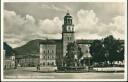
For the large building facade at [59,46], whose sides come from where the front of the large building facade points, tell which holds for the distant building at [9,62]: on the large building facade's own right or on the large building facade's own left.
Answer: on the large building facade's own right

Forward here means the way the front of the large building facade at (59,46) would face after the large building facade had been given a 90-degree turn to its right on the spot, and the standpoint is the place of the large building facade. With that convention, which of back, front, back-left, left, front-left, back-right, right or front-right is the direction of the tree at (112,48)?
back

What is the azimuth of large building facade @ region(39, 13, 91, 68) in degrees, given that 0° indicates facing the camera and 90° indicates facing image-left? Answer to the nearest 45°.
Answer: approximately 0°
